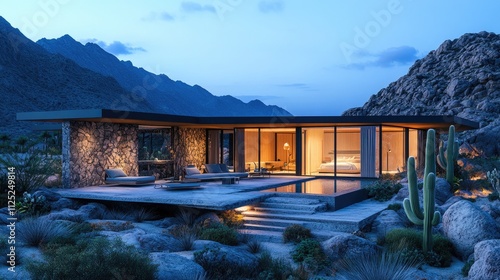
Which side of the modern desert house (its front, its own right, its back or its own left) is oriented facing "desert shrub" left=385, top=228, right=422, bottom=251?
front

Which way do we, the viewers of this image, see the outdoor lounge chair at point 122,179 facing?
facing to the right of the viewer

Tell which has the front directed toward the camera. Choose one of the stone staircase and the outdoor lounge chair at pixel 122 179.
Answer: the stone staircase

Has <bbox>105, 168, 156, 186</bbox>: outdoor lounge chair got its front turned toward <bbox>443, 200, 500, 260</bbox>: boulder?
no

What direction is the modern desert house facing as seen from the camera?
toward the camera

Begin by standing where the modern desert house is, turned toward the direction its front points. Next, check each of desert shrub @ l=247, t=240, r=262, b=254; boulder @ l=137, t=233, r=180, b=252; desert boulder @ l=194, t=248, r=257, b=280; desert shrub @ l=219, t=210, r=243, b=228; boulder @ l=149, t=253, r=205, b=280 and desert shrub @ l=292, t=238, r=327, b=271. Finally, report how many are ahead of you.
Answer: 6

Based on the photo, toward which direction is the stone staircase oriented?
toward the camera

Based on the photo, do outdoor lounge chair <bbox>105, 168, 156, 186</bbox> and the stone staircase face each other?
no

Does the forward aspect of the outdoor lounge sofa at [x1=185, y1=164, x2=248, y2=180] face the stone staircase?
no

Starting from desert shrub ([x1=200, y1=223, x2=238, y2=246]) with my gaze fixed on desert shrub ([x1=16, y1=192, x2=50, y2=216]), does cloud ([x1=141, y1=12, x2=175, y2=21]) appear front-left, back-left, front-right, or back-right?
front-right

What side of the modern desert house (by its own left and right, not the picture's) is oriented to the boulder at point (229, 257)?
front

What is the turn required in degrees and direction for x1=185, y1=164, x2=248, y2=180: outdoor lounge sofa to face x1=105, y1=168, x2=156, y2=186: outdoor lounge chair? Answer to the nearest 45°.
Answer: approximately 135° to its right
